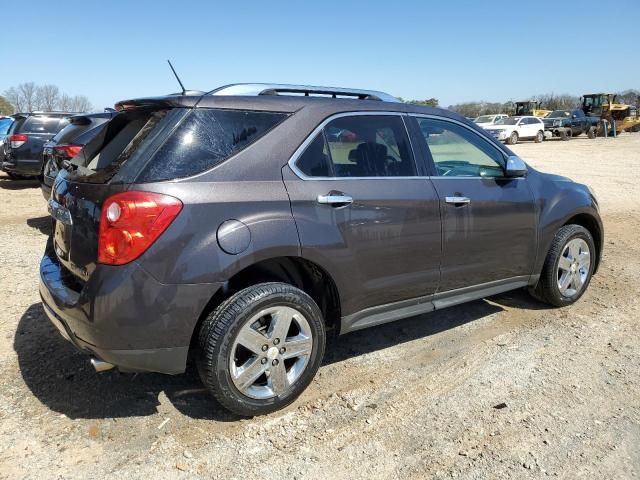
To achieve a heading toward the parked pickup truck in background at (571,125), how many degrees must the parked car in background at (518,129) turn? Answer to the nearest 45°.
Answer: approximately 180°

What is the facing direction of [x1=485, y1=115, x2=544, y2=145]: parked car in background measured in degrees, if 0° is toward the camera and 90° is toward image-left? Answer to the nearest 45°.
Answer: approximately 45°

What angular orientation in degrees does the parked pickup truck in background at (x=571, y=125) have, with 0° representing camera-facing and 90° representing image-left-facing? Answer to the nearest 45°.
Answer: approximately 45°

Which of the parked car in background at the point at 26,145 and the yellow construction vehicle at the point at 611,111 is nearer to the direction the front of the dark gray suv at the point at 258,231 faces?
the yellow construction vehicle

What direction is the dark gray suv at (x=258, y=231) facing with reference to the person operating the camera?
facing away from the viewer and to the right of the viewer

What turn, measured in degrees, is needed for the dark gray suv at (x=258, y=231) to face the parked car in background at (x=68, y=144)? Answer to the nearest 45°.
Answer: approximately 90° to its left

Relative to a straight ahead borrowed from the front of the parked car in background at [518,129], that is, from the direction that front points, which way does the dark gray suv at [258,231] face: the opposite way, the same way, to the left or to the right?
the opposite way
